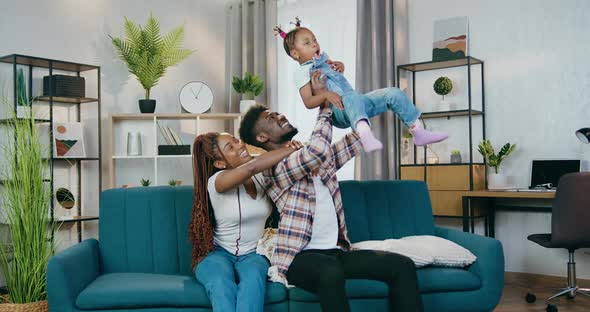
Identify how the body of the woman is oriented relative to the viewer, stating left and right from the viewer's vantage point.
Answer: facing the viewer and to the right of the viewer

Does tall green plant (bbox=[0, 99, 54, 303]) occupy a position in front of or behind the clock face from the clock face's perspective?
in front

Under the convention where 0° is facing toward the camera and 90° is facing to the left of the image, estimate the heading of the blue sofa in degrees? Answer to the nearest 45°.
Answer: approximately 0°

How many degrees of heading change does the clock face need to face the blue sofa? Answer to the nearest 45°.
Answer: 0° — it already faces it

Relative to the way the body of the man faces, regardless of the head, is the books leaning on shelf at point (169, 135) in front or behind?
behind

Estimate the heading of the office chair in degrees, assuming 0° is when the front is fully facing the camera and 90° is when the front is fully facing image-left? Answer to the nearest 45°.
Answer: approximately 135°

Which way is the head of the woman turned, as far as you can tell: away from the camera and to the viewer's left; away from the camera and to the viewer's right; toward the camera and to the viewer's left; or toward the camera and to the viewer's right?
toward the camera and to the viewer's right

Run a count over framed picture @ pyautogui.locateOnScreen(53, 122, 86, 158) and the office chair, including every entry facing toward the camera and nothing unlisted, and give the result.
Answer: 1

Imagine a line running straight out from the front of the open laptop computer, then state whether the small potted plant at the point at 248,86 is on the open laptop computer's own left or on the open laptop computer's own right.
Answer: on the open laptop computer's own right

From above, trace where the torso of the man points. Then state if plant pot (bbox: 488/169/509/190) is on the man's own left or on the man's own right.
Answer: on the man's own left

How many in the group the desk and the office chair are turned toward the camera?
1
